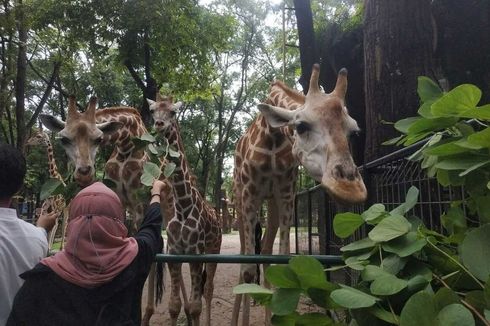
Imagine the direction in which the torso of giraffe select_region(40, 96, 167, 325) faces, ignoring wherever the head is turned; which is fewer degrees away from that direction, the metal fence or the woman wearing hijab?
the woman wearing hijab

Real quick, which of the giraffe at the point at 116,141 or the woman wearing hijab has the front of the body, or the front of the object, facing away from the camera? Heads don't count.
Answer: the woman wearing hijab

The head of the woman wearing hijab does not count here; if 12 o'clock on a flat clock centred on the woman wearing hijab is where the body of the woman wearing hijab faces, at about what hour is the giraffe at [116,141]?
The giraffe is roughly at 12 o'clock from the woman wearing hijab.

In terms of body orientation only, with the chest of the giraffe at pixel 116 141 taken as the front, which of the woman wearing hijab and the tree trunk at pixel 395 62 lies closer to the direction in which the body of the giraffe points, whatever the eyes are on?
the woman wearing hijab

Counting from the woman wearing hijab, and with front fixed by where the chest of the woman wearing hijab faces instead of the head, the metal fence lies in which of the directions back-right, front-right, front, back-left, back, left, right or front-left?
right

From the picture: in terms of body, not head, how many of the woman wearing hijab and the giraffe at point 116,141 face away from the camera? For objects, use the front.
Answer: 1

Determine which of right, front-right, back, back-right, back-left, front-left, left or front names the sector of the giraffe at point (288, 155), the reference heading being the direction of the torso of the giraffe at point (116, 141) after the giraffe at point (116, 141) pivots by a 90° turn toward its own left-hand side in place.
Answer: front

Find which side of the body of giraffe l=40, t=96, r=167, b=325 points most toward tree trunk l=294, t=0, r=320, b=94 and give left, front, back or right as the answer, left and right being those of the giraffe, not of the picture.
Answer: back

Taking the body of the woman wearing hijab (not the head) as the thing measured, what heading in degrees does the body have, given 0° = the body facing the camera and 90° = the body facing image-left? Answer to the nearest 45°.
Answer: approximately 180°

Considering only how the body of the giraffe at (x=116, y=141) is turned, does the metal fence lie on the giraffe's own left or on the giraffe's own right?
on the giraffe's own left

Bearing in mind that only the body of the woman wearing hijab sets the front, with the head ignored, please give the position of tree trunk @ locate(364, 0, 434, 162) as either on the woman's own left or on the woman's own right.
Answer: on the woman's own right

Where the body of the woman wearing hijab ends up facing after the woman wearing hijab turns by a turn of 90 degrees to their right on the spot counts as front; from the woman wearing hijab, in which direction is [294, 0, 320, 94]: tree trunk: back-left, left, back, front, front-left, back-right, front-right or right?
front-left

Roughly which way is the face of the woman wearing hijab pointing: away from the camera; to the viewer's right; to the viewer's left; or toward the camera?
away from the camera

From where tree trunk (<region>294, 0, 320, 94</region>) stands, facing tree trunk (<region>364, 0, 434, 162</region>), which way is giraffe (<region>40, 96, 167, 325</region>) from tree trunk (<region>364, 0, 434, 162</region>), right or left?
right

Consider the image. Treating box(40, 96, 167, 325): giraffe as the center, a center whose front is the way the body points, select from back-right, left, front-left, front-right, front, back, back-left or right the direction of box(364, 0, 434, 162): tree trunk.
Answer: left

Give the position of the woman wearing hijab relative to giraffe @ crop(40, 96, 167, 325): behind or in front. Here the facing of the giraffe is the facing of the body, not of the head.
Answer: in front
